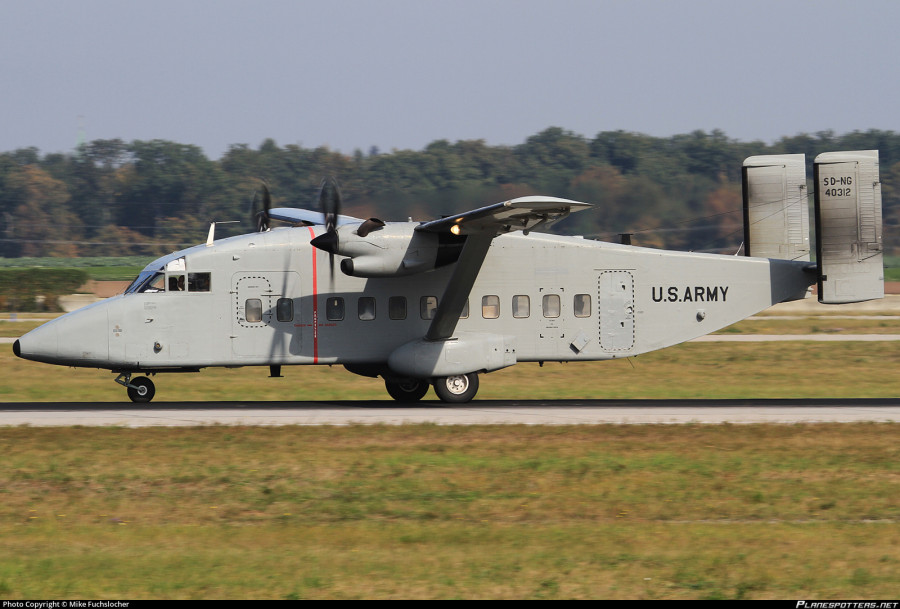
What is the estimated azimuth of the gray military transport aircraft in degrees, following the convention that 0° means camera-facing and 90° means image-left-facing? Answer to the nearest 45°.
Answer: approximately 90°
